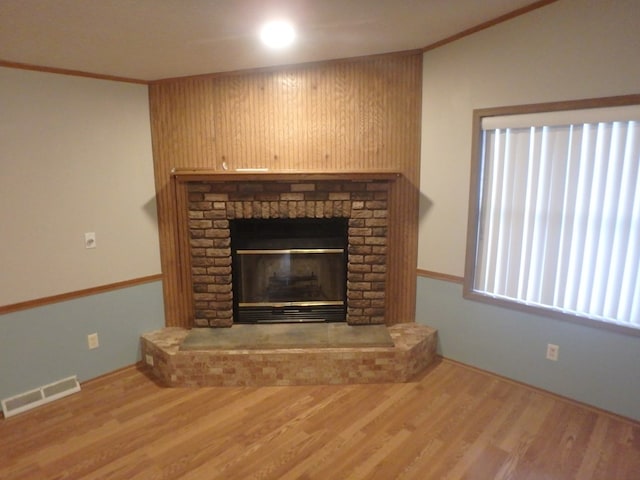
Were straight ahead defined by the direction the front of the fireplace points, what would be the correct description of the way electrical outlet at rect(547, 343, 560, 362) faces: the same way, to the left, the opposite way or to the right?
to the right

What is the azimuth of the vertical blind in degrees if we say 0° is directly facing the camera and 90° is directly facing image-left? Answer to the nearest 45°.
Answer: approximately 45°

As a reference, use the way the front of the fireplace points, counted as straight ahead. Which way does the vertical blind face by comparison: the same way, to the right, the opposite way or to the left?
to the right

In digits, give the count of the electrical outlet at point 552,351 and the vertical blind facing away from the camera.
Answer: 0

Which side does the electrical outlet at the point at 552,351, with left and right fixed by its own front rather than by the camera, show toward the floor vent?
front

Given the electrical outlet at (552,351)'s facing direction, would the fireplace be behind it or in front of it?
in front

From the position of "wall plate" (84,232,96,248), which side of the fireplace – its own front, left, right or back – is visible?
right

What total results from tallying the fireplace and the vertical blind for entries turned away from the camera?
0

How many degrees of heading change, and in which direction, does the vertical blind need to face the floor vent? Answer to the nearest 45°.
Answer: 0° — it already faces it

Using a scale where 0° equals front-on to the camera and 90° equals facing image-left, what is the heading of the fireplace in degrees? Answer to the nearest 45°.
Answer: approximately 0°

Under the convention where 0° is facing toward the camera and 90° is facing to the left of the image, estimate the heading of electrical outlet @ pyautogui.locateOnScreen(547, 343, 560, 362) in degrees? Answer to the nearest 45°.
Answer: approximately 45°
